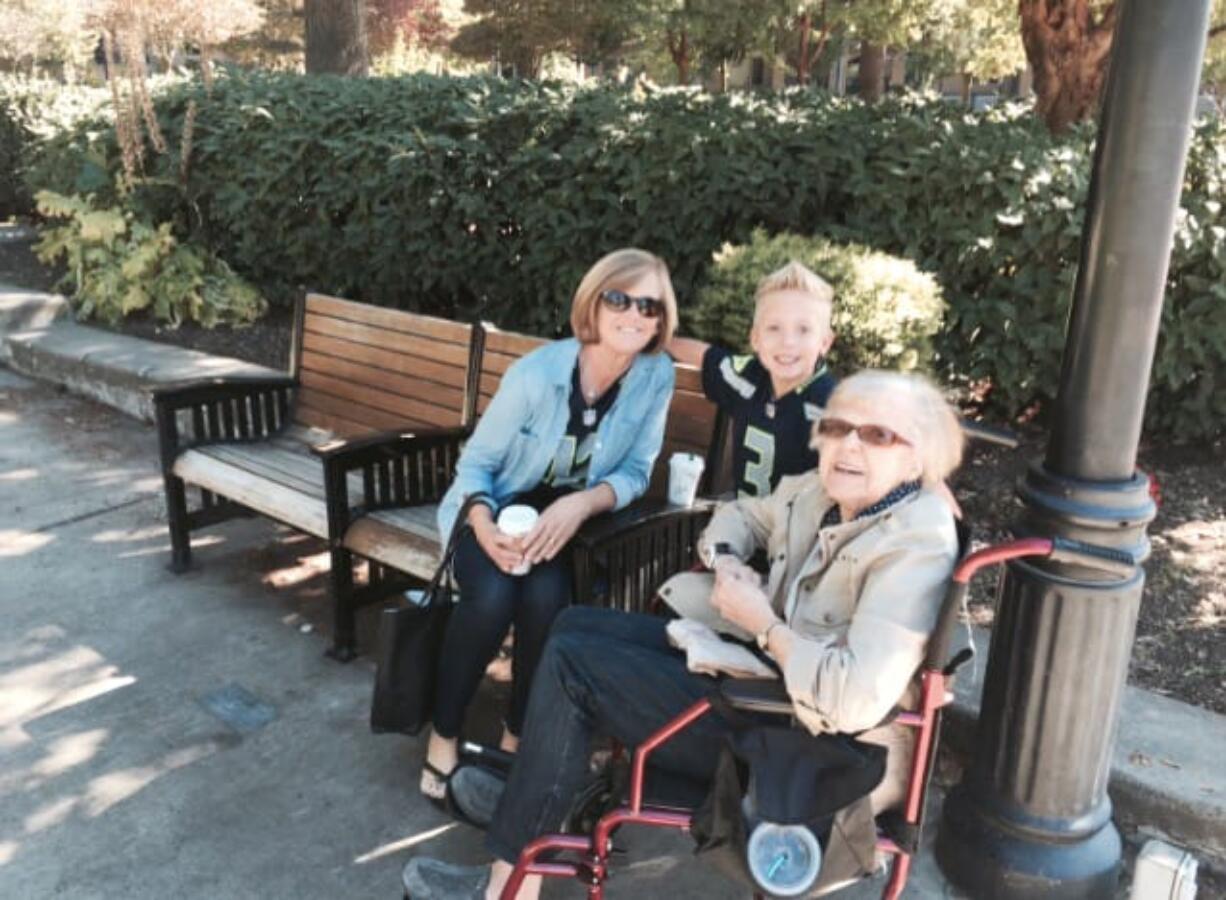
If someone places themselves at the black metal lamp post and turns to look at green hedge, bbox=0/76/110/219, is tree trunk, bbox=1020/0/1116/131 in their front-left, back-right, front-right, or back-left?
front-right

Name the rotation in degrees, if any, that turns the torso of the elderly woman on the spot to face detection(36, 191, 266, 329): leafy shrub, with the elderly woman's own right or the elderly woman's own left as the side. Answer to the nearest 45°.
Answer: approximately 90° to the elderly woman's own right

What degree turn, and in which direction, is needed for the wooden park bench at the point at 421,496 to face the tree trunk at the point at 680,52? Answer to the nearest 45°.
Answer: approximately 135° to its right

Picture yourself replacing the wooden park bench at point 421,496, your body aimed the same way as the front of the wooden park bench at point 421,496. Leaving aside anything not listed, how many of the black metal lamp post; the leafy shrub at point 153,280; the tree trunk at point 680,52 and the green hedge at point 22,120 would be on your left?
1

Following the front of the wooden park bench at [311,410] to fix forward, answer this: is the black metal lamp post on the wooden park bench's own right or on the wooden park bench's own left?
on the wooden park bench's own left

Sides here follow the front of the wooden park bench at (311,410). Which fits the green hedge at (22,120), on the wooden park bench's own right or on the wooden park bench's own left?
on the wooden park bench's own right

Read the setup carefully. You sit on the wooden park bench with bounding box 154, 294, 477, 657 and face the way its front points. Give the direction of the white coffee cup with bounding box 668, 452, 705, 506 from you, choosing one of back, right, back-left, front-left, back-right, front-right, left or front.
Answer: left

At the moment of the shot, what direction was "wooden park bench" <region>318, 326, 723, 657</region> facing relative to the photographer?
facing the viewer and to the left of the viewer

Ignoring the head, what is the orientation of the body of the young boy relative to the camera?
toward the camera

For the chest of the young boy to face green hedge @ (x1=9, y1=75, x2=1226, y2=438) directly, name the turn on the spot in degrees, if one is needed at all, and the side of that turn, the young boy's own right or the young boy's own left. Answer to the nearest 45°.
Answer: approximately 180°

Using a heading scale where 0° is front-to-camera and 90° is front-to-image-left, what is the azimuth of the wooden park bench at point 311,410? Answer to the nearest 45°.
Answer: approximately 45°
